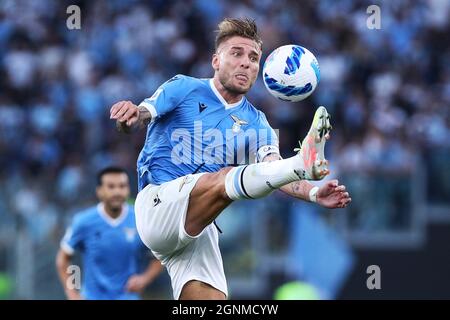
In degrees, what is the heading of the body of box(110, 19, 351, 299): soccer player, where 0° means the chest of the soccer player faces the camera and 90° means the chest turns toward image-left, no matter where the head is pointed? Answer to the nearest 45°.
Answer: approximately 315°

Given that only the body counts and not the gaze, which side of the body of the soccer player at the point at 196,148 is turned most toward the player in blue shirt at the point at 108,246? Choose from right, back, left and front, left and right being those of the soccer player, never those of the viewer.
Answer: back

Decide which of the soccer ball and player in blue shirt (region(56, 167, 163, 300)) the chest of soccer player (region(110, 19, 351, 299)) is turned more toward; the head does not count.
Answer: the soccer ball

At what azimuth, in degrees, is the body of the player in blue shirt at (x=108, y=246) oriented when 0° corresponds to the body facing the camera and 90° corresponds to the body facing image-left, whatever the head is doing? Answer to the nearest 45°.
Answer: approximately 315°
